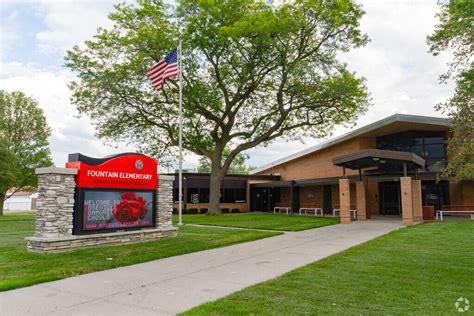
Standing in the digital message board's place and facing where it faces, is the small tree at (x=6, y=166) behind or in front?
behind

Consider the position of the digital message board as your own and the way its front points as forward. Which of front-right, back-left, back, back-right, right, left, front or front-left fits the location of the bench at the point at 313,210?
left

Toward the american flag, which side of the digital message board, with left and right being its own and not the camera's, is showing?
left

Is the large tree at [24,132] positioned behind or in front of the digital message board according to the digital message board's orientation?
behind

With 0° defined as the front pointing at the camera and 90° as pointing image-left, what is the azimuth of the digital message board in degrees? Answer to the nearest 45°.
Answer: approximately 315°

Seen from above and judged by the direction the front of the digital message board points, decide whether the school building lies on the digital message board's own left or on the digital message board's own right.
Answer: on the digital message board's own left

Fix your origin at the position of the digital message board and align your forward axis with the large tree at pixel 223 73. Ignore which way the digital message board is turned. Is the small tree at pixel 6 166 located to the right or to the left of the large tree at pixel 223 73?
left

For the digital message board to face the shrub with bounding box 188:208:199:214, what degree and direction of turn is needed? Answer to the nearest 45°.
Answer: approximately 135° to its left
